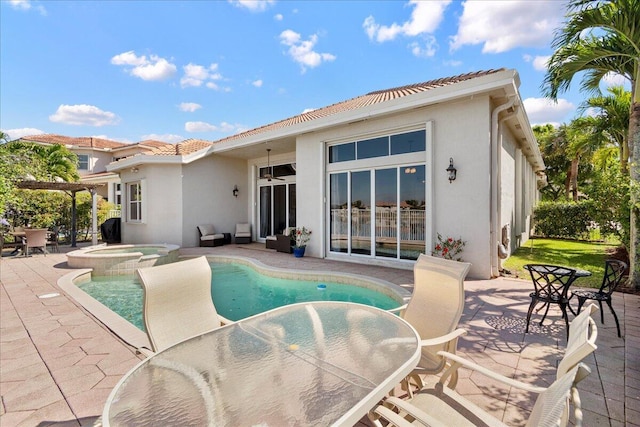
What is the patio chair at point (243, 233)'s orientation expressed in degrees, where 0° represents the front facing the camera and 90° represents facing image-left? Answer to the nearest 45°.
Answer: approximately 0°

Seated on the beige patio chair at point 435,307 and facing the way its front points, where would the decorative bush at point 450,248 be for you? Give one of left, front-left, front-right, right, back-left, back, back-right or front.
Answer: back-right

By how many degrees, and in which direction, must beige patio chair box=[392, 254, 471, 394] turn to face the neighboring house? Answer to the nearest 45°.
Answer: approximately 90° to its right

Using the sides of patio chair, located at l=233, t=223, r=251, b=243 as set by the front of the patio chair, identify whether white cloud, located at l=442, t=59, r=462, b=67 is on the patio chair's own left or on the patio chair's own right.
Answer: on the patio chair's own left

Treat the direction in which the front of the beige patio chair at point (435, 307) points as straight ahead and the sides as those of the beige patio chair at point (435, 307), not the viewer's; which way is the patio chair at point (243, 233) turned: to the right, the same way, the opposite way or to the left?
to the left

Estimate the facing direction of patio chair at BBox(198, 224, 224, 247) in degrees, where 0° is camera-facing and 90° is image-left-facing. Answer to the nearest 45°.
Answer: approximately 315°

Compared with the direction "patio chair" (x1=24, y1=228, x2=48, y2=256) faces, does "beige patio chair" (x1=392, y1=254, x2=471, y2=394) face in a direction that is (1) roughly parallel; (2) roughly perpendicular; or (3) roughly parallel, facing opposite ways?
roughly perpendicular

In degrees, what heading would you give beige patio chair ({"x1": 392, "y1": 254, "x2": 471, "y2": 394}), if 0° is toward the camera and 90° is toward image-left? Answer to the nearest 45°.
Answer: approximately 45°

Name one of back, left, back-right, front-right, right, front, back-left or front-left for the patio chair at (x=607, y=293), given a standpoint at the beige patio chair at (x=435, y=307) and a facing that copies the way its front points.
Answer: back
